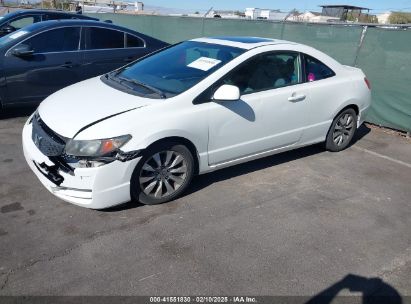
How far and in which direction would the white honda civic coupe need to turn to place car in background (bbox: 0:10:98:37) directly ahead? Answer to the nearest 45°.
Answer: approximately 90° to its right

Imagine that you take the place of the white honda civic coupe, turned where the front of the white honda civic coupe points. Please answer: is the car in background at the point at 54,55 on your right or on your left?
on your right

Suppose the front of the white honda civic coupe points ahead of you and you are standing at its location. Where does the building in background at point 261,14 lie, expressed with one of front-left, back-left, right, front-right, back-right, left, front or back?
back-right

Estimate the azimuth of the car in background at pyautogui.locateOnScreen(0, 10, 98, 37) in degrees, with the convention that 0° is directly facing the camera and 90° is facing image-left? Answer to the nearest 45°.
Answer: approximately 45°

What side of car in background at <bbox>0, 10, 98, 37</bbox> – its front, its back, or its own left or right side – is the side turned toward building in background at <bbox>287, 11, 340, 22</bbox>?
back

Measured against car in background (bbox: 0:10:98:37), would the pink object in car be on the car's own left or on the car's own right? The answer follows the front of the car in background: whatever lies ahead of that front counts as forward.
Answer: on the car's own left

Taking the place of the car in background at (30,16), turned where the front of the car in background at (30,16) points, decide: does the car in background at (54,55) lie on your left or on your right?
on your left

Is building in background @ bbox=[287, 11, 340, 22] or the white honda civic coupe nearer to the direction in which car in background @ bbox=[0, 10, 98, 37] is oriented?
the white honda civic coupe

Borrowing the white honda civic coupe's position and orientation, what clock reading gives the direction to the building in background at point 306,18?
The building in background is roughly at 5 o'clock from the white honda civic coupe.

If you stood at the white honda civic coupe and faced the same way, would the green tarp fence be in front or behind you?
behind

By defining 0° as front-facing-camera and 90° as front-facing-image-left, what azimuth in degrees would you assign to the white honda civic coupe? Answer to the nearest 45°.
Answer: approximately 45°
